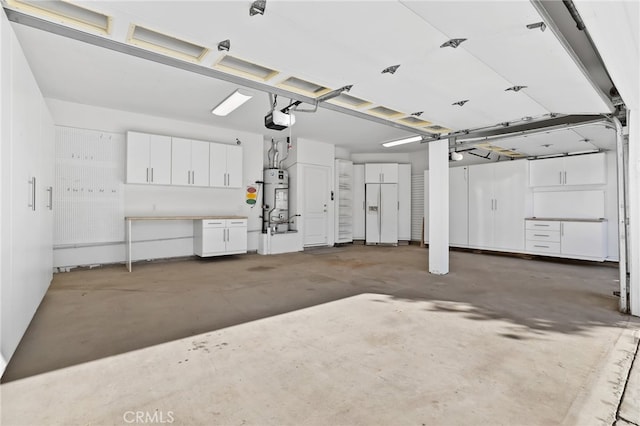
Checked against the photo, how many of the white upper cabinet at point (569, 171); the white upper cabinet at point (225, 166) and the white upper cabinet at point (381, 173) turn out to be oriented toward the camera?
3

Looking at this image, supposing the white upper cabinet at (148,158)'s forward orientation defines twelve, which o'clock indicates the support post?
The support post is roughly at 10 o'clock from the white upper cabinet.

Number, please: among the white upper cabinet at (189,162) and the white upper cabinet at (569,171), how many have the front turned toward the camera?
2

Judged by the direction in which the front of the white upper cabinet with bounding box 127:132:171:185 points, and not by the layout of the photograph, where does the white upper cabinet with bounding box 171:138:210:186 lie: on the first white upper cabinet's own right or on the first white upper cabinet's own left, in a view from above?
on the first white upper cabinet's own left

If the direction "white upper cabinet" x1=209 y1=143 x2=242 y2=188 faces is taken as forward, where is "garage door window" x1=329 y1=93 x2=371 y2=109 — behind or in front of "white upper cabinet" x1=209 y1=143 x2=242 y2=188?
in front

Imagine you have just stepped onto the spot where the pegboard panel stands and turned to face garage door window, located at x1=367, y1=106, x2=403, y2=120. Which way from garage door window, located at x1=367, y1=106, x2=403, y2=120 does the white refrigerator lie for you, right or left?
left

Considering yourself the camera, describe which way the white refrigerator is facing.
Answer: facing the viewer

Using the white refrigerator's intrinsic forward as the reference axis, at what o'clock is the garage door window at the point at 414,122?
The garage door window is roughly at 12 o'clock from the white refrigerator.

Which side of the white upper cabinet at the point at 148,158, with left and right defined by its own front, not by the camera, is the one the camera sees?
front

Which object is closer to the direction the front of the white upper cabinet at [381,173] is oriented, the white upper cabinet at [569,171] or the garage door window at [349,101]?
the garage door window

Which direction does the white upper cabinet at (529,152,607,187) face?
toward the camera

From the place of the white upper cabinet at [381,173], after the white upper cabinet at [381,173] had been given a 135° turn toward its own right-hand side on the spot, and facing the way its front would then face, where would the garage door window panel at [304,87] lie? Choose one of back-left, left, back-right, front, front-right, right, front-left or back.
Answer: back-left

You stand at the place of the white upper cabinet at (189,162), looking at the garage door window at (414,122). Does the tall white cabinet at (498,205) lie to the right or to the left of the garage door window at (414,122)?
left

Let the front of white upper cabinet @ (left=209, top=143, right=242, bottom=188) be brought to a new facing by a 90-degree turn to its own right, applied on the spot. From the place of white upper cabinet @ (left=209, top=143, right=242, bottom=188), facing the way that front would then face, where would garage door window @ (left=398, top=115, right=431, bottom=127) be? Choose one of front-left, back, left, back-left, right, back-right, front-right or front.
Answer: back-left

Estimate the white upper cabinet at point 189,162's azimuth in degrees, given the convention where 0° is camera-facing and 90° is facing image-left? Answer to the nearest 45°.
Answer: approximately 0°

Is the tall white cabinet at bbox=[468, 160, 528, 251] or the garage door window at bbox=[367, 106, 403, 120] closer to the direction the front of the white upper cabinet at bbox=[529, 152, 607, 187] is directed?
the garage door window

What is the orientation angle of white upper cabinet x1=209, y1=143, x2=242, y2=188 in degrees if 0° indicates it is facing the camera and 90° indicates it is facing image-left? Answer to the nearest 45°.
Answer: approximately 0°

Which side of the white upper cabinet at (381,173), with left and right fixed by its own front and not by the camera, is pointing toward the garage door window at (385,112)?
front
